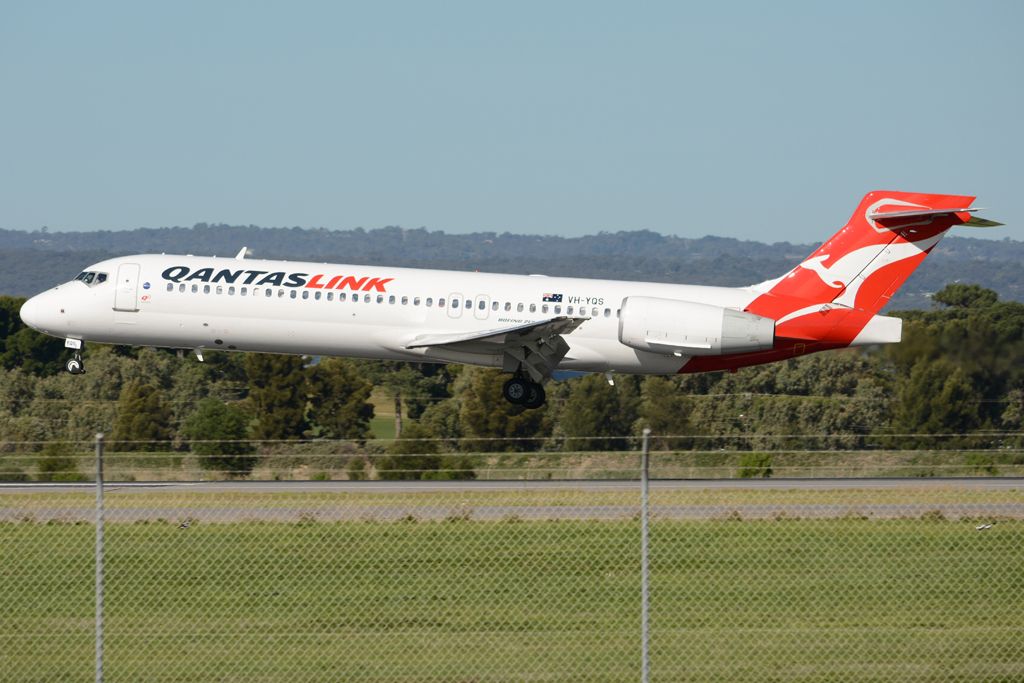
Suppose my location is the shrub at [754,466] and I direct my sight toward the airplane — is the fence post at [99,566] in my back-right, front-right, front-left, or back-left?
front-left

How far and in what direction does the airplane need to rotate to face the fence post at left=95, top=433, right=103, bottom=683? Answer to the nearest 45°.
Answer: approximately 90° to its left

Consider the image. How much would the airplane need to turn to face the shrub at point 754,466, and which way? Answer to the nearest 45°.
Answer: approximately 180°

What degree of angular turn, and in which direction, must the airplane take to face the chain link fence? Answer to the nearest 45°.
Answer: approximately 90° to its left

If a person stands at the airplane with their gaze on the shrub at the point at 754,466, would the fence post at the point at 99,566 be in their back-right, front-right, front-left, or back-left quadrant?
back-right

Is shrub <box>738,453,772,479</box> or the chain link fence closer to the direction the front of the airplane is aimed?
the chain link fence

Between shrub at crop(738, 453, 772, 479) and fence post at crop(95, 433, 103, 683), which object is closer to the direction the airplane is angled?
the fence post

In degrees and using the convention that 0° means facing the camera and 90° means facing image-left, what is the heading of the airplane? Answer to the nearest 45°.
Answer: approximately 90°
